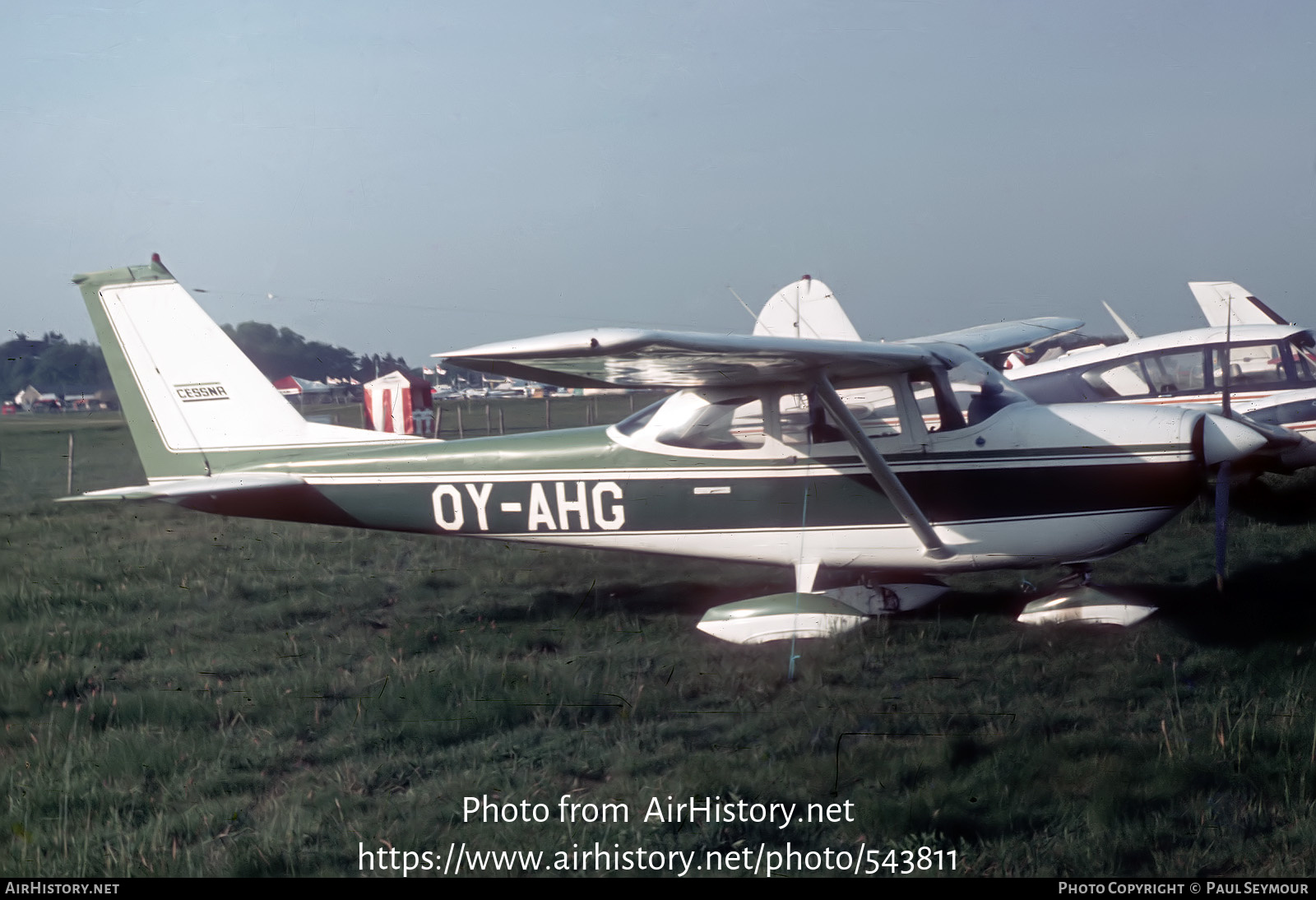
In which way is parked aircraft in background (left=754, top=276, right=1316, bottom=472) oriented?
to the viewer's right

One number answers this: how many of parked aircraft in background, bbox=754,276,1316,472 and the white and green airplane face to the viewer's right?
2

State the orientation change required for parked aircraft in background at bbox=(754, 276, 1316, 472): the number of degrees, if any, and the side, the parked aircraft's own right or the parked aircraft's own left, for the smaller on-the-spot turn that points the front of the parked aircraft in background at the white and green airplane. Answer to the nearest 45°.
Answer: approximately 135° to the parked aircraft's own right

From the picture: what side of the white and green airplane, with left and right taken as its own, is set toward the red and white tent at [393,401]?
left

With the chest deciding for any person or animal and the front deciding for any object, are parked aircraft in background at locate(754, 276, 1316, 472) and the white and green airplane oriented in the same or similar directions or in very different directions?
same or similar directions

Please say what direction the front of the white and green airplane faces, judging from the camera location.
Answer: facing to the right of the viewer
